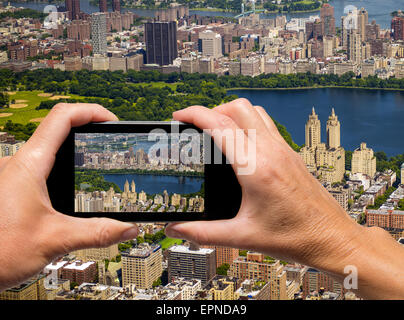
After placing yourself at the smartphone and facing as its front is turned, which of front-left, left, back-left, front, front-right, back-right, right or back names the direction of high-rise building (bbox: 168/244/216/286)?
back

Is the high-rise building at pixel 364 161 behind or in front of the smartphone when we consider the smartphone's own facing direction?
behind

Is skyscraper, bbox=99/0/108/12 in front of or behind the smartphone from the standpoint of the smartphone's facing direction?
behind

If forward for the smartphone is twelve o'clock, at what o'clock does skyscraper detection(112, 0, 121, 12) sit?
The skyscraper is roughly at 6 o'clock from the smartphone.

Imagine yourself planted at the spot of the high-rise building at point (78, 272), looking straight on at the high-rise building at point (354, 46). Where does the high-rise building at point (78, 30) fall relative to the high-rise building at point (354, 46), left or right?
left

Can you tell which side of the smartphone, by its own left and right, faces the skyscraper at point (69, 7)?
back

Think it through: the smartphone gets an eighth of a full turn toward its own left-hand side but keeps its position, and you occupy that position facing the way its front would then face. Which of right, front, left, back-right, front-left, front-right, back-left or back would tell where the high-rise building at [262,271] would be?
back-left

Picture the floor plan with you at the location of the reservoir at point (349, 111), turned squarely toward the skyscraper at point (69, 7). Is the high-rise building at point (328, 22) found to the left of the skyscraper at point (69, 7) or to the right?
right

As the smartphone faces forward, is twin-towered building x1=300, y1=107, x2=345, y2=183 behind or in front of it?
behind

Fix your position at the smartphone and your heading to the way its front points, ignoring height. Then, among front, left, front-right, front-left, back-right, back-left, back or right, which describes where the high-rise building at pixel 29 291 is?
back

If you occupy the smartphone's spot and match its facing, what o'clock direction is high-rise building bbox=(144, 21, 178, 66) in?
The high-rise building is roughly at 6 o'clock from the smartphone.

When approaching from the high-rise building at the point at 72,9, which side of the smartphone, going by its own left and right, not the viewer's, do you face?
back

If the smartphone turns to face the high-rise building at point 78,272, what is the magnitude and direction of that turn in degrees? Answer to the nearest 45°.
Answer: approximately 180°

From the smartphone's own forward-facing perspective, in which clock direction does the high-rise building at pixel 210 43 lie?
The high-rise building is roughly at 6 o'clock from the smartphone.

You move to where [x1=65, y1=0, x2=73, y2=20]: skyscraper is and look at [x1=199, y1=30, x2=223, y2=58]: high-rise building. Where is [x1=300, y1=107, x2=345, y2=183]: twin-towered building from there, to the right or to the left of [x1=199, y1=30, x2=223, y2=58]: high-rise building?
right

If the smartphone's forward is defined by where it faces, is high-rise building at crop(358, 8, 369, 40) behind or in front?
behind

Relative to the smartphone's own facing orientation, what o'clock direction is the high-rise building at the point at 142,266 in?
The high-rise building is roughly at 6 o'clock from the smartphone.
